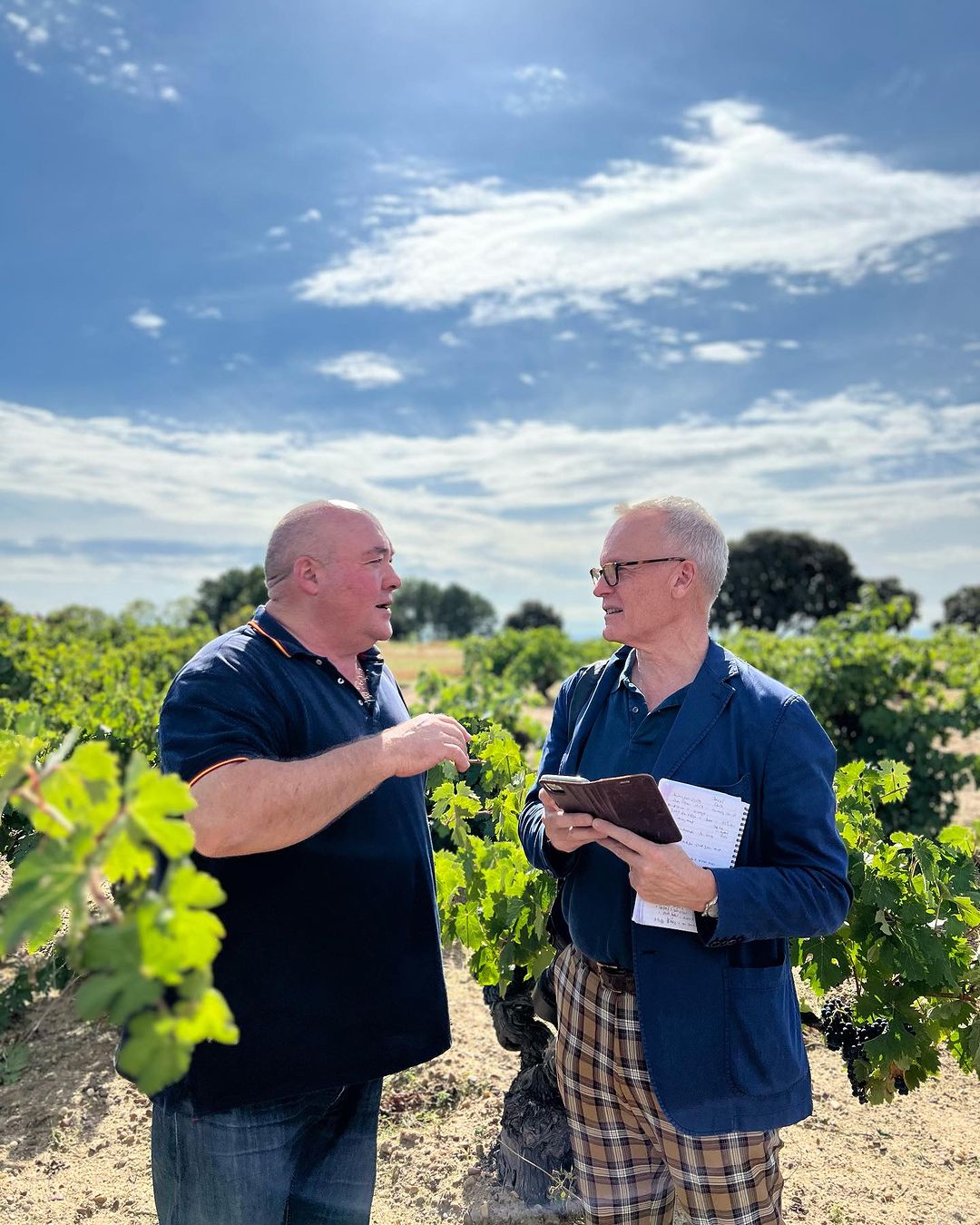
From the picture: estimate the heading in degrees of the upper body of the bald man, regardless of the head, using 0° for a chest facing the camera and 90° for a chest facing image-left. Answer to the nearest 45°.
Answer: approximately 315°
